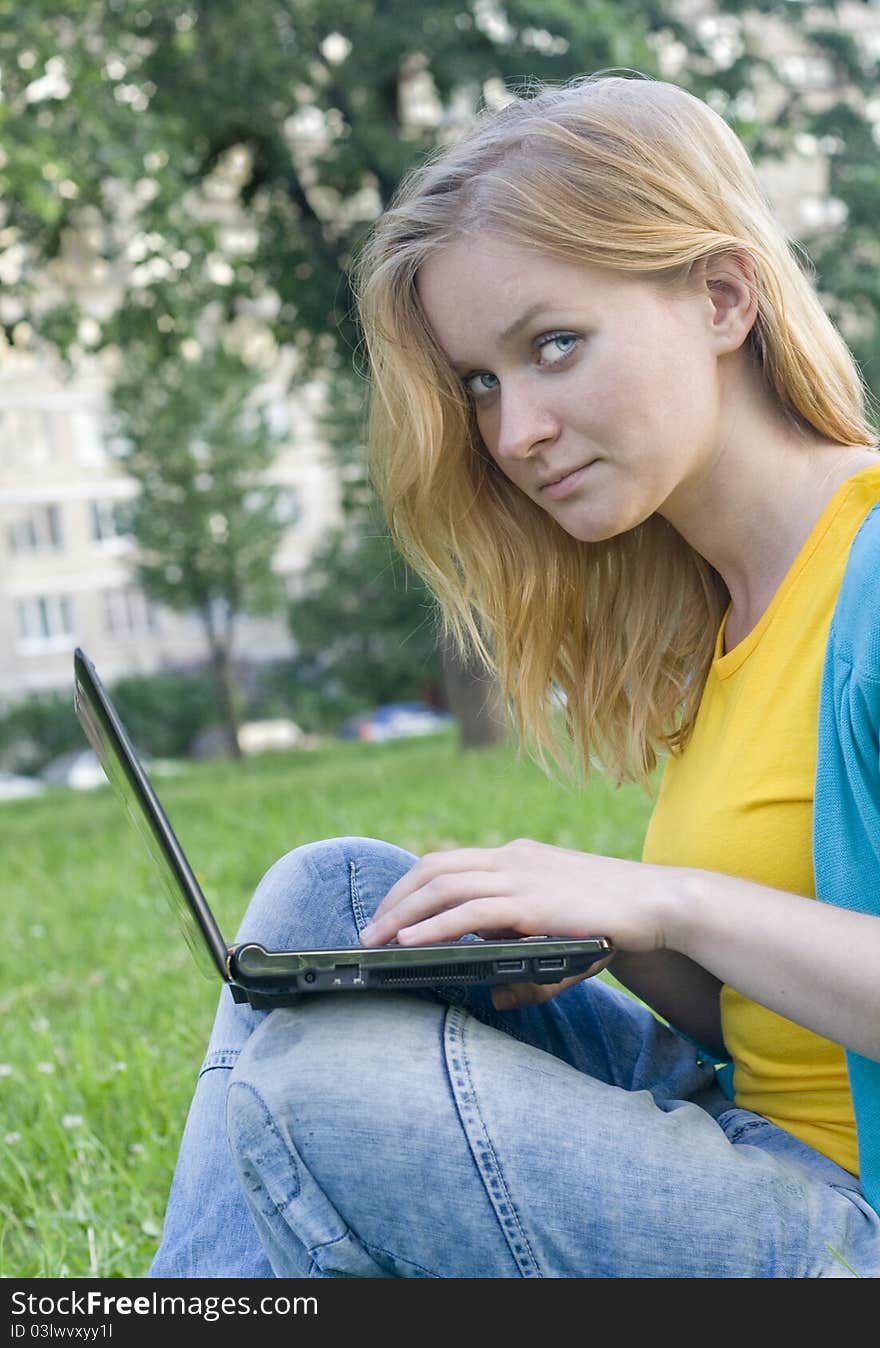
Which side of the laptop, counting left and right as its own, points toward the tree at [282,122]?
left

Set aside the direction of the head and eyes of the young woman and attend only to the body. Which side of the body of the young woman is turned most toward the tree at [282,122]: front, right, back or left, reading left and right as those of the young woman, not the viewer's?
right

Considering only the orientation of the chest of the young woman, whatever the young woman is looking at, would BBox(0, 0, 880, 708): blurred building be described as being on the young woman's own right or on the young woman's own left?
on the young woman's own right

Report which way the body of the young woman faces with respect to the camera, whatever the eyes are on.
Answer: to the viewer's left

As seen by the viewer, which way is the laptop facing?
to the viewer's right

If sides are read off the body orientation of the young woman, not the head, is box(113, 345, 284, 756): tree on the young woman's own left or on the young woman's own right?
on the young woman's own right

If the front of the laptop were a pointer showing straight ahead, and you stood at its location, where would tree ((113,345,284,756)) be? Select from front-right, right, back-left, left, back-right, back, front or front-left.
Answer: left
